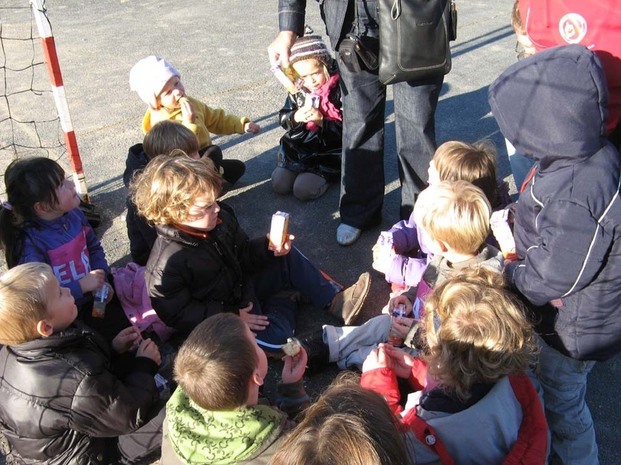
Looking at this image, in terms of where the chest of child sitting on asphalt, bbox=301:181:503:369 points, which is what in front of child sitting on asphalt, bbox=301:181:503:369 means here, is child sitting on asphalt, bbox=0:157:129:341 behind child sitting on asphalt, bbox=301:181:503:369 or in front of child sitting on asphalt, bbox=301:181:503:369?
in front

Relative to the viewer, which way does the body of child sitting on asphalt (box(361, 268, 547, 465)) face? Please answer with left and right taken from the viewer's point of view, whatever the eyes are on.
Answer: facing away from the viewer and to the left of the viewer

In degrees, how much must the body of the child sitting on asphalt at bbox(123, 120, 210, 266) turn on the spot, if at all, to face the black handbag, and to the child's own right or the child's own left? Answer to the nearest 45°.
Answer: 0° — they already face it

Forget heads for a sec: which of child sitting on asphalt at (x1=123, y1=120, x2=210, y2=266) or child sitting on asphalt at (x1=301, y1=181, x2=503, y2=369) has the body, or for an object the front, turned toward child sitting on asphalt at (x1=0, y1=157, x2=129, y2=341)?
child sitting on asphalt at (x1=301, y1=181, x2=503, y2=369)

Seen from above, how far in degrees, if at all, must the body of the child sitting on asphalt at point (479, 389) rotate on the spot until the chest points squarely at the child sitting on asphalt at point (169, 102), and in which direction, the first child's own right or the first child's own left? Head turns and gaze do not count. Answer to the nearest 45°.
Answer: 0° — they already face them

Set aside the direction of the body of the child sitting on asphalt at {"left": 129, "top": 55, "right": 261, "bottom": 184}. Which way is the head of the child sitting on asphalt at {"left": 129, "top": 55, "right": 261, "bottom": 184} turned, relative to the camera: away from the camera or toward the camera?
toward the camera

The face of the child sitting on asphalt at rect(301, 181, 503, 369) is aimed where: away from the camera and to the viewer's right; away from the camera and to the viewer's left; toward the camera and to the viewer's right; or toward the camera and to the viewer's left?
away from the camera and to the viewer's left

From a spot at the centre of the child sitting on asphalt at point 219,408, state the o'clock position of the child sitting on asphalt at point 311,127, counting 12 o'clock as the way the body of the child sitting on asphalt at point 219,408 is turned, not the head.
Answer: the child sitting on asphalt at point 311,127 is roughly at 11 o'clock from the child sitting on asphalt at point 219,408.

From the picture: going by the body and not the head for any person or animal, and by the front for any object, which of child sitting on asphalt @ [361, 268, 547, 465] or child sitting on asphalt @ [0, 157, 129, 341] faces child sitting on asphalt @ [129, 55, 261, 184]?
child sitting on asphalt @ [361, 268, 547, 465]

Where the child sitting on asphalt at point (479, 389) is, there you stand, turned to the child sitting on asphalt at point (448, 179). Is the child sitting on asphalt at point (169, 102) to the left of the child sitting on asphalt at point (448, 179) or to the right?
left

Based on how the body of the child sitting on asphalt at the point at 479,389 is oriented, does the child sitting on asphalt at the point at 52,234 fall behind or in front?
in front

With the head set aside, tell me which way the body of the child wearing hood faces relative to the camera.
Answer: to the viewer's left

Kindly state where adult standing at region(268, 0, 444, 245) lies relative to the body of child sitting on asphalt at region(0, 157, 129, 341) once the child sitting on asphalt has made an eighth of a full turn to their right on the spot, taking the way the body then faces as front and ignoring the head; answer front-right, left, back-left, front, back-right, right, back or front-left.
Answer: left

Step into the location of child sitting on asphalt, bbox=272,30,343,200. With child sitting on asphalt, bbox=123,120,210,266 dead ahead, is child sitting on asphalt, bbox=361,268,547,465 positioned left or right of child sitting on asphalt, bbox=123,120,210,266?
left

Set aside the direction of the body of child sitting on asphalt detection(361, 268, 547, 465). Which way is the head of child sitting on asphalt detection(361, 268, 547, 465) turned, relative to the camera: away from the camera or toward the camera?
away from the camera

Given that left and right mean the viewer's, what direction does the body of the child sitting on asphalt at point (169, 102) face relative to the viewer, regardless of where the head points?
facing the viewer and to the right of the viewer

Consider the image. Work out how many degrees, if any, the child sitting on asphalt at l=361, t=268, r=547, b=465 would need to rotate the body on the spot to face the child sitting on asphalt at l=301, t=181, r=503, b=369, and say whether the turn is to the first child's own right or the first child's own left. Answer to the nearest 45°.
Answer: approximately 45° to the first child's own right

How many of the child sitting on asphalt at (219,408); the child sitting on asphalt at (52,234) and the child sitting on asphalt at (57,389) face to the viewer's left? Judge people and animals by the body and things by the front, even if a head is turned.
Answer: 0

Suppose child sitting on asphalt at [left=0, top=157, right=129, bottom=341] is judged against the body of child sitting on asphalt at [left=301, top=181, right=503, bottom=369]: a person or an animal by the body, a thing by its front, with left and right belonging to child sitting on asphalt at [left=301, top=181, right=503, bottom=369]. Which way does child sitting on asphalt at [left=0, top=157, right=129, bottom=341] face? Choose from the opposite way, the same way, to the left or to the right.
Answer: the opposite way

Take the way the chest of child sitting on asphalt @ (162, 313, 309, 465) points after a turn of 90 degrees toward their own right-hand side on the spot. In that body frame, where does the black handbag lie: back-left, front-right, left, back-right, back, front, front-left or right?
left
